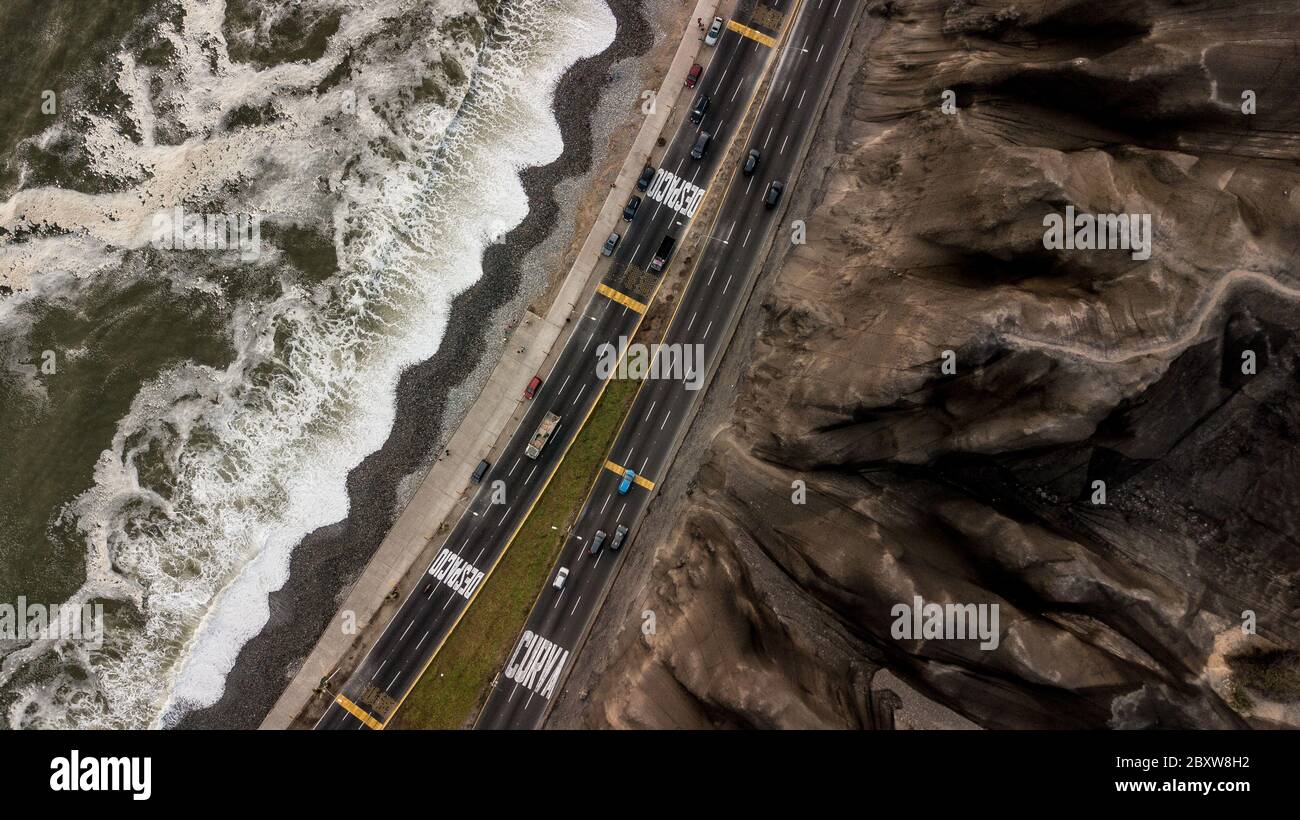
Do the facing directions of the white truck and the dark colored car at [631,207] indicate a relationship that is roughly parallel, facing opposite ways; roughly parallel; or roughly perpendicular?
roughly parallel

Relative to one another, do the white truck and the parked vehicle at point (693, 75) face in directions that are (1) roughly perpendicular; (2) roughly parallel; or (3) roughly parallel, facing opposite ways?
roughly parallel

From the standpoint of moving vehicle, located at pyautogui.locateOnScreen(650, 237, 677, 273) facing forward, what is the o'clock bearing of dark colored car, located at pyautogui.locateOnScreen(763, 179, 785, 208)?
The dark colored car is roughly at 8 o'clock from the moving vehicle.

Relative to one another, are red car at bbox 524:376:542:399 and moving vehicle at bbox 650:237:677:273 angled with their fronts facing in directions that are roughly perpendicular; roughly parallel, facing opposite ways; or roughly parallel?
roughly parallel

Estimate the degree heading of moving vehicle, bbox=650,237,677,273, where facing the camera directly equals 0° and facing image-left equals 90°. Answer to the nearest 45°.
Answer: approximately 45°

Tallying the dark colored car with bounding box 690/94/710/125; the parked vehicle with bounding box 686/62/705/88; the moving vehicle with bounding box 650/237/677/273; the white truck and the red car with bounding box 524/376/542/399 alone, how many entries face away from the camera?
0

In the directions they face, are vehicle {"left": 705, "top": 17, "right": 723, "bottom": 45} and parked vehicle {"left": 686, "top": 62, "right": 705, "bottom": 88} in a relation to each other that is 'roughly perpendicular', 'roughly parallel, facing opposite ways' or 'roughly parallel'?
roughly parallel

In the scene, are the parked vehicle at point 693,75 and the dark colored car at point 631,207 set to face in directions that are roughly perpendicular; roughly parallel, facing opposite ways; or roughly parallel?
roughly parallel

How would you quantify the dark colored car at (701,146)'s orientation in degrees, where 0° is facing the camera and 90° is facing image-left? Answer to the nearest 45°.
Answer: approximately 45°

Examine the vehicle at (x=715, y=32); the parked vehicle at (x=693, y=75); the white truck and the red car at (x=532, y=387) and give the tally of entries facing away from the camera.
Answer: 0

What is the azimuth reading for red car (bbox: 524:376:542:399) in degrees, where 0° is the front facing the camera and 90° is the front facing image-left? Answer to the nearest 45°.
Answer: approximately 45°

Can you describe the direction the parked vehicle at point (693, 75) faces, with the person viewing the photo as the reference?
facing the viewer and to the left of the viewer
